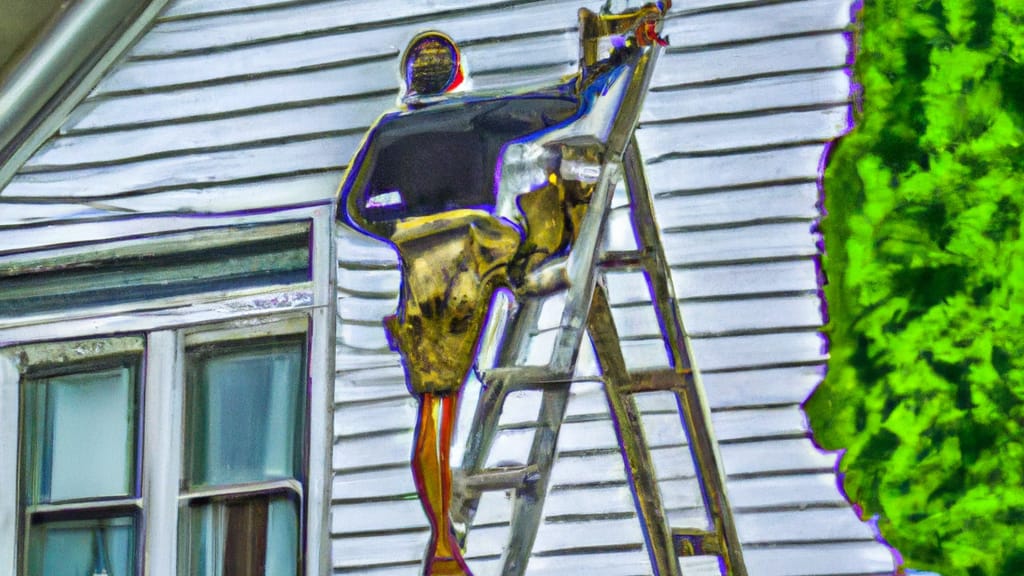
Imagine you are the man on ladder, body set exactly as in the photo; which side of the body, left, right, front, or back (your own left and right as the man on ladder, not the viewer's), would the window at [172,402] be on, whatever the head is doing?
left

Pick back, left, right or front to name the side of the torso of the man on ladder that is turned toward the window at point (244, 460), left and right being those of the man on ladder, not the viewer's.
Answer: left

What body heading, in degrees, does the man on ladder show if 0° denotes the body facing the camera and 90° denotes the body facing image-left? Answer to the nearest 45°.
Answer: approximately 225°

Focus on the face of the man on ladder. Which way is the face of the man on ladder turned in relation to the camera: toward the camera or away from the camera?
away from the camera
